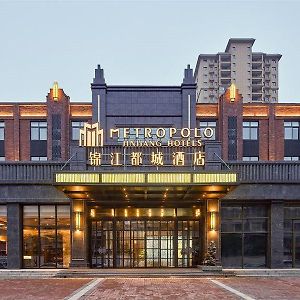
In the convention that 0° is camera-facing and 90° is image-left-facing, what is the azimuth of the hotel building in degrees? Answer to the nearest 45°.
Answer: approximately 0°
